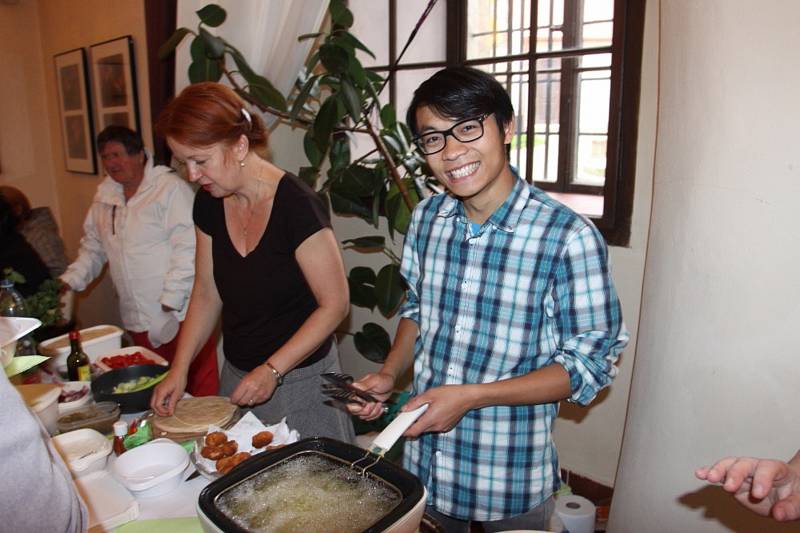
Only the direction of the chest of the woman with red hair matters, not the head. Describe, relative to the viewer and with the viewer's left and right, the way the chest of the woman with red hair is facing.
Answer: facing the viewer and to the left of the viewer

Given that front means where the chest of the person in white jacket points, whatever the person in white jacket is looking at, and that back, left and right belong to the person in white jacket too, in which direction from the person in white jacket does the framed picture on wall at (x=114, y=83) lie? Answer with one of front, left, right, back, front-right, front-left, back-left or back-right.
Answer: back-right

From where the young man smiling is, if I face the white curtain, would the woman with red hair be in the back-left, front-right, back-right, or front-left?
front-left

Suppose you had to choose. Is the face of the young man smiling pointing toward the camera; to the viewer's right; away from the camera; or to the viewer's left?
toward the camera

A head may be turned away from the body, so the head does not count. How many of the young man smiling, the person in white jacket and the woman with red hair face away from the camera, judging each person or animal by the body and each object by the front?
0

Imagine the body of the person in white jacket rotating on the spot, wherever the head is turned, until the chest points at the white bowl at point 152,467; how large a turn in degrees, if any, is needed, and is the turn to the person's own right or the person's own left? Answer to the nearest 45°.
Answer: approximately 45° to the person's own left

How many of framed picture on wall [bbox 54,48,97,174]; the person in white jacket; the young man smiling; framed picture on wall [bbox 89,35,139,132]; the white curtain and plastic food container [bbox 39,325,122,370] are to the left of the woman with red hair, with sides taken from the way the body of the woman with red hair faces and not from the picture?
1

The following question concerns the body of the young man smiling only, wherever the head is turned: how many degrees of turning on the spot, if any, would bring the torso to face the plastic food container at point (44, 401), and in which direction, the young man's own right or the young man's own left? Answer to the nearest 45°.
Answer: approximately 45° to the young man's own right

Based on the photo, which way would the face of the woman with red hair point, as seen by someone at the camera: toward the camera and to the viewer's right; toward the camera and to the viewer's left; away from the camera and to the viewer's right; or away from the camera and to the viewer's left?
toward the camera and to the viewer's left

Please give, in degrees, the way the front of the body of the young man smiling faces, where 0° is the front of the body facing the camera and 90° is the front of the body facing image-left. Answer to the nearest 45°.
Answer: approximately 45°

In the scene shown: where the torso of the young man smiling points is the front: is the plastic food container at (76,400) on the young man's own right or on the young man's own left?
on the young man's own right
